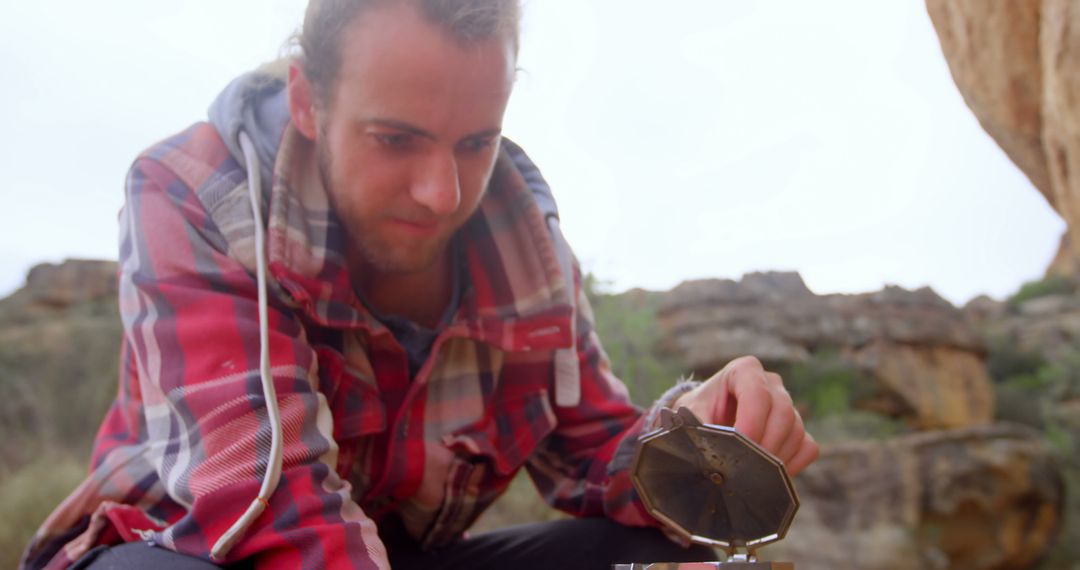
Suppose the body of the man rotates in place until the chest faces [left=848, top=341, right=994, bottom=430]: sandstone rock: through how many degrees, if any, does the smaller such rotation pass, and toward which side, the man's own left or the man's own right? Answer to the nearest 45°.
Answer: approximately 90° to the man's own left

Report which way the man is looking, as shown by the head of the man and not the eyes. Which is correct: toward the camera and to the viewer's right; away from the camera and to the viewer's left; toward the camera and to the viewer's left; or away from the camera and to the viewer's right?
toward the camera and to the viewer's right

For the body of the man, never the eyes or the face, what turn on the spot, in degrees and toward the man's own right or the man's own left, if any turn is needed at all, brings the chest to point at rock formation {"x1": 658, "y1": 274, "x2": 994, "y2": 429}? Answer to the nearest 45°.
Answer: approximately 90° to the man's own left

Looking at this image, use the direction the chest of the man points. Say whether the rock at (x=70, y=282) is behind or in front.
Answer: behind

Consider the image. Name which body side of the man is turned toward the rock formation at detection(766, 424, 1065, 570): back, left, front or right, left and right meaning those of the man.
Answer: left

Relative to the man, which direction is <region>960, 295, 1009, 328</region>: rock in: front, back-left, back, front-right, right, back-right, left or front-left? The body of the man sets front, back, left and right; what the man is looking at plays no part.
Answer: left

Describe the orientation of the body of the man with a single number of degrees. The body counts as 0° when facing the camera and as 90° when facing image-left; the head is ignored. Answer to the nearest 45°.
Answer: approximately 315°

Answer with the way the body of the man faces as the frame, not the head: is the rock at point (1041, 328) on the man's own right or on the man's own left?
on the man's own left
